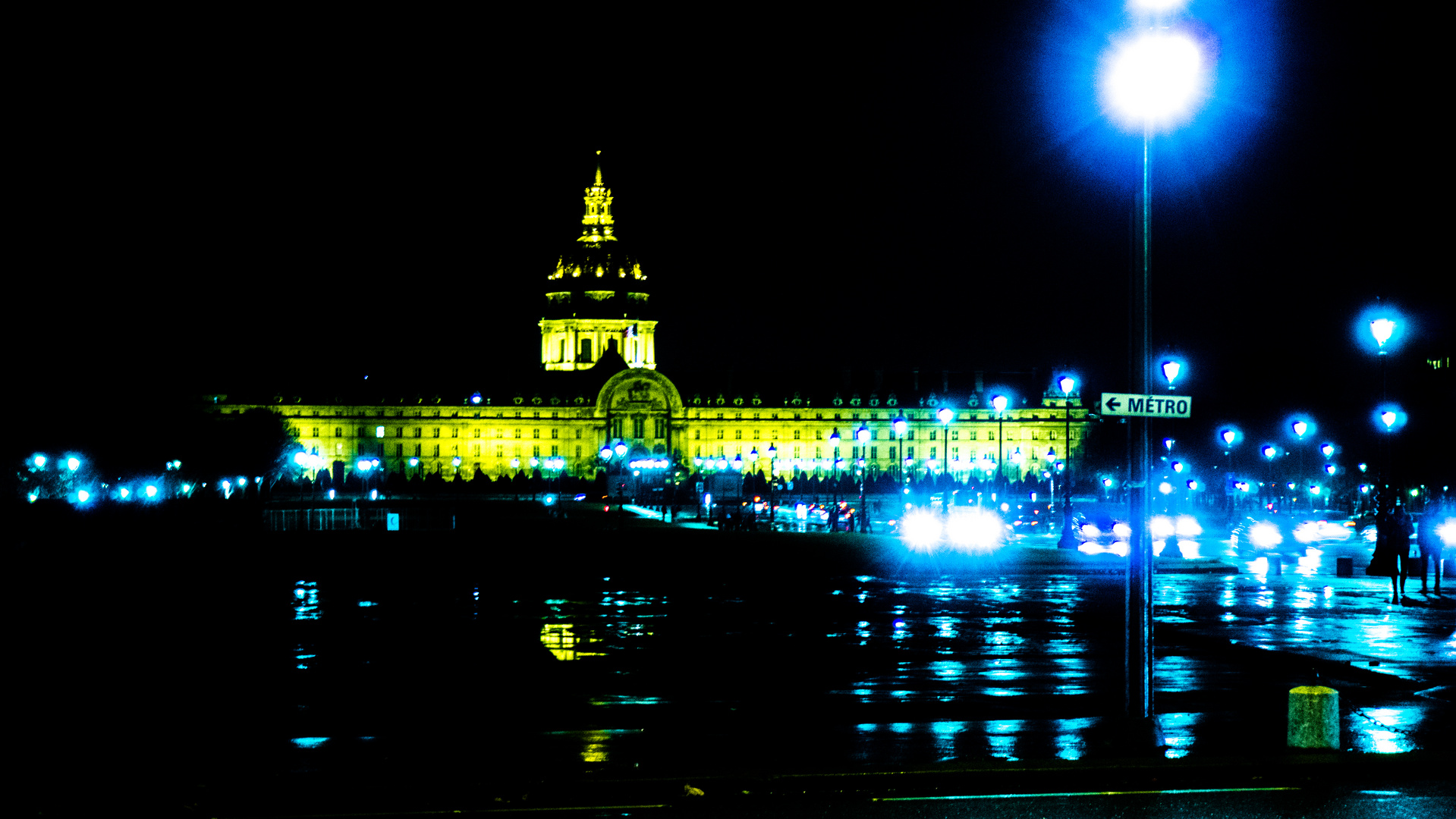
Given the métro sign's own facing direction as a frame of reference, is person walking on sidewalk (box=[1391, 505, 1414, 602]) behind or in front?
behind

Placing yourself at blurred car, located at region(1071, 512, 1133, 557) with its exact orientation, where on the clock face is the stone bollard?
The stone bollard is roughly at 12 o'clock from the blurred car.

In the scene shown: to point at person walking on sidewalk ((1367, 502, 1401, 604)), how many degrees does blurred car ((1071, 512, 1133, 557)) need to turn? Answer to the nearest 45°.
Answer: approximately 45° to its left

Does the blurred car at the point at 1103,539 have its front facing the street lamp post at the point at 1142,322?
yes

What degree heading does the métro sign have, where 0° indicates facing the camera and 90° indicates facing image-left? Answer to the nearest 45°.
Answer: approximately 0°

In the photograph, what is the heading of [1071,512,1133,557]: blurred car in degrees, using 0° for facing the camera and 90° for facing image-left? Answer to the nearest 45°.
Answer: approximately 0°

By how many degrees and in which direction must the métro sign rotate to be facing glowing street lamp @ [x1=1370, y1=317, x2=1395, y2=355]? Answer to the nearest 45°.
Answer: approximately 180°
